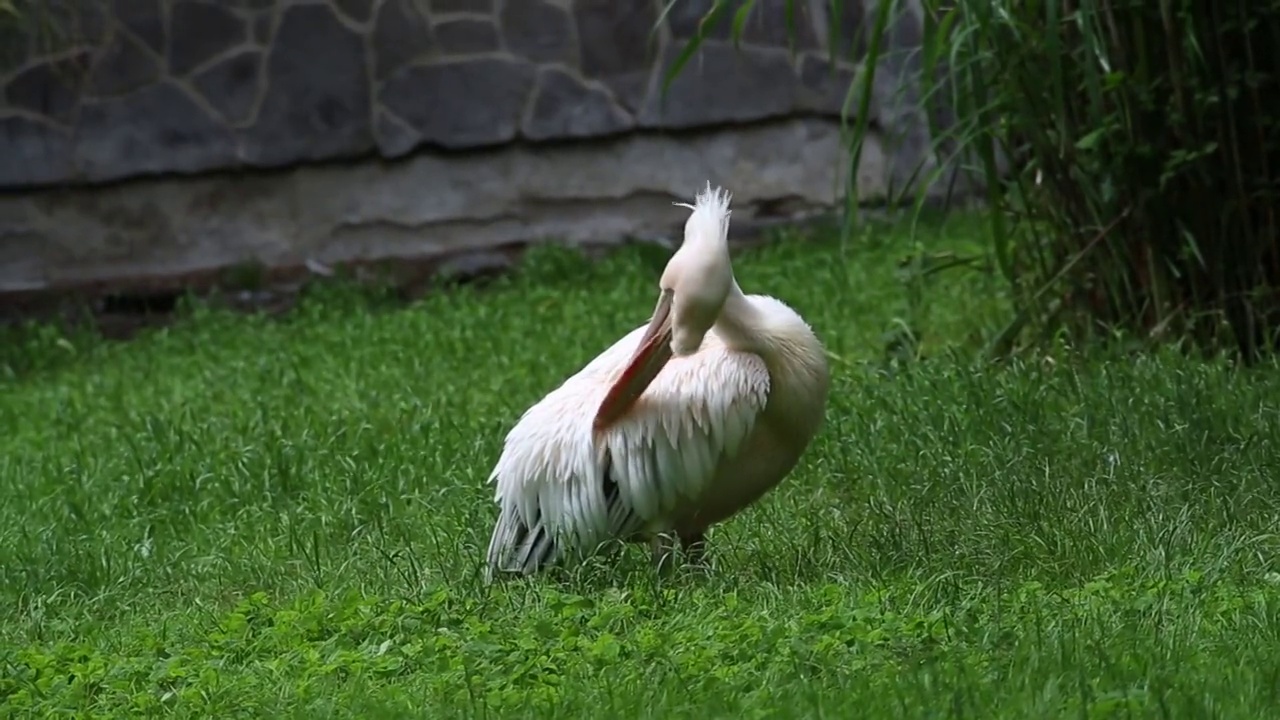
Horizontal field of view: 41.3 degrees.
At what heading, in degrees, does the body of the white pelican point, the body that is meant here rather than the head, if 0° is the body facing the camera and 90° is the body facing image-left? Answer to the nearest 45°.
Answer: approximately 270°
